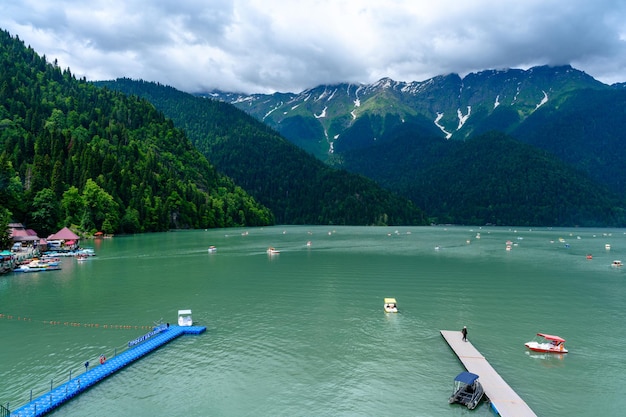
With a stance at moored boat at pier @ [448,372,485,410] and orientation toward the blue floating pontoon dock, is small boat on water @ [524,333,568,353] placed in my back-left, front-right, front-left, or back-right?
back-right

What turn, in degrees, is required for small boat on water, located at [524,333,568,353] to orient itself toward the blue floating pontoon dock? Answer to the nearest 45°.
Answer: approximately 45° to its left

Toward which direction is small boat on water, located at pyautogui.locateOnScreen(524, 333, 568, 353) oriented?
to the viewer's left

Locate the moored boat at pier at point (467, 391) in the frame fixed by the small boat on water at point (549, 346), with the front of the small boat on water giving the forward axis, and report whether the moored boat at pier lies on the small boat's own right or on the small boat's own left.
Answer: on the small boat's own left

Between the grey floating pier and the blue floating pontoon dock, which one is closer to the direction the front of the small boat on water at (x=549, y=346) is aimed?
the blue floating pontoon dock

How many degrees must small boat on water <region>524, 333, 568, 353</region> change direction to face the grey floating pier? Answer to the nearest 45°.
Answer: approximately 90° to its left
